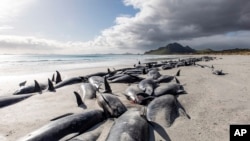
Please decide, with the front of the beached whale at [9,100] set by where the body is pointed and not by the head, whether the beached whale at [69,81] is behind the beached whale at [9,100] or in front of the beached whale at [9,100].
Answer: behind

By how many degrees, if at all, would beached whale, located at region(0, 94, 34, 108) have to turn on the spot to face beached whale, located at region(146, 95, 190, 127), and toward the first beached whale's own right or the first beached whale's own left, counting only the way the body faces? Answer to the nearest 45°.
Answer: approximately 135° to the first beached whale's own left

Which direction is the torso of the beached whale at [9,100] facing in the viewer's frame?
to the viewer's left

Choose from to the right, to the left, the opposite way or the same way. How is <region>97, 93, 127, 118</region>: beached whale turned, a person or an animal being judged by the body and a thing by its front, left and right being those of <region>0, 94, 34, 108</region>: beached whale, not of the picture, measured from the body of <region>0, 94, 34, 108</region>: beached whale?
to the left

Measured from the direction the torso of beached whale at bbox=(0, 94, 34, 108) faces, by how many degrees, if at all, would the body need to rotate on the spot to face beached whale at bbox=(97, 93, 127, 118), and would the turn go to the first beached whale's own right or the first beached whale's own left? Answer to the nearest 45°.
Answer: approximately 135° to the first beached whale's own left

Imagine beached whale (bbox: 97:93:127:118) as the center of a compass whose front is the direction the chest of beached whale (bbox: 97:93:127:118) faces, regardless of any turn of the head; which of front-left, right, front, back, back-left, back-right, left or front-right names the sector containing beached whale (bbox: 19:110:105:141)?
right

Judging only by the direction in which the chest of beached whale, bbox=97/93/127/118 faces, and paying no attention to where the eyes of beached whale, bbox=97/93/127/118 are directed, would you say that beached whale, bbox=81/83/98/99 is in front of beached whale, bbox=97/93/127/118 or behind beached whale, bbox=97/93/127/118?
behind

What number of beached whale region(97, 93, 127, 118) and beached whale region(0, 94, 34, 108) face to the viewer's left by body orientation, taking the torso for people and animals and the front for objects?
1
